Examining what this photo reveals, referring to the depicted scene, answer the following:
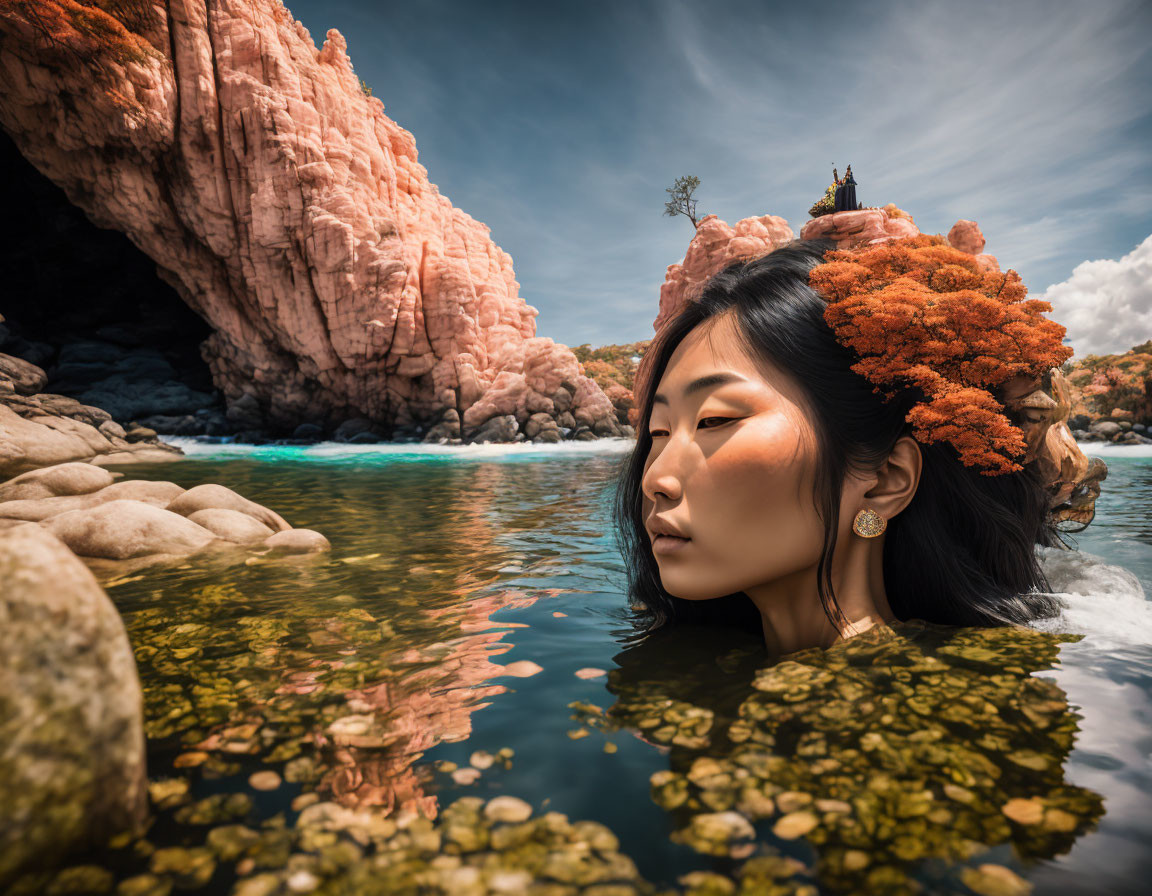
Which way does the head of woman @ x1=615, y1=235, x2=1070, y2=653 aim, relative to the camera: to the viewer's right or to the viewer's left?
to the viewer's left
